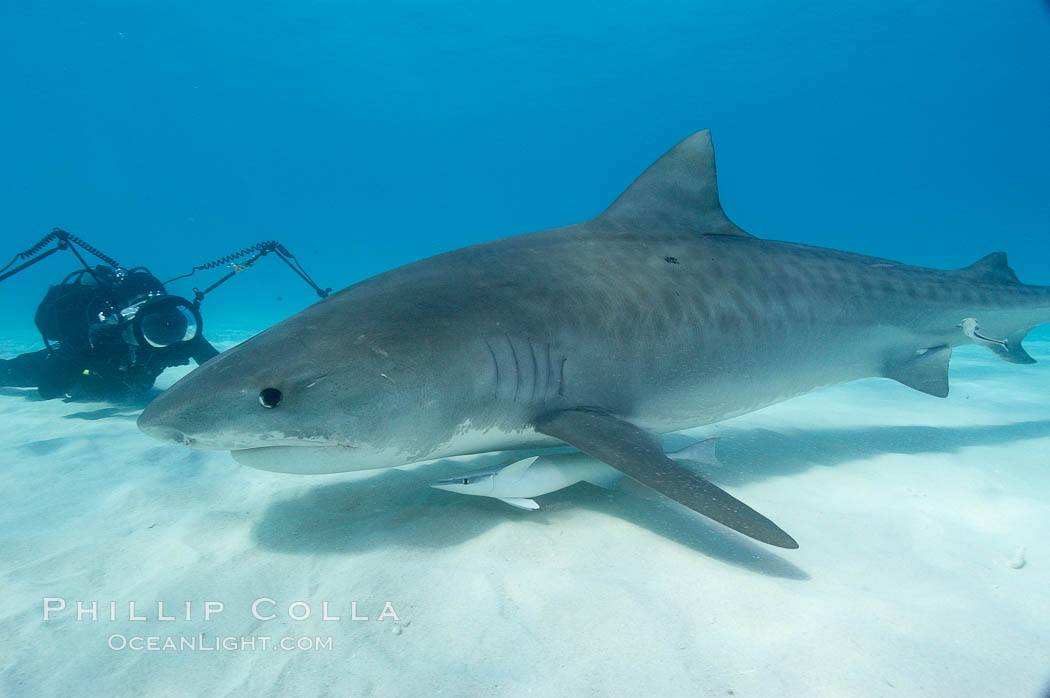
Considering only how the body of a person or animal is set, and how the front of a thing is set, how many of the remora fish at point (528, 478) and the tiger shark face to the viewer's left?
2

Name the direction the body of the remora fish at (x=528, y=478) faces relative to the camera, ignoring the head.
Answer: to the viewer's left

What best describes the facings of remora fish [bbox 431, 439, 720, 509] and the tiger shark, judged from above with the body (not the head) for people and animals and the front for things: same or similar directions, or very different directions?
same or similar directions

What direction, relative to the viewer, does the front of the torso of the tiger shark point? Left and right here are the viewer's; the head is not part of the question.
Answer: facing to the left of the viewer
